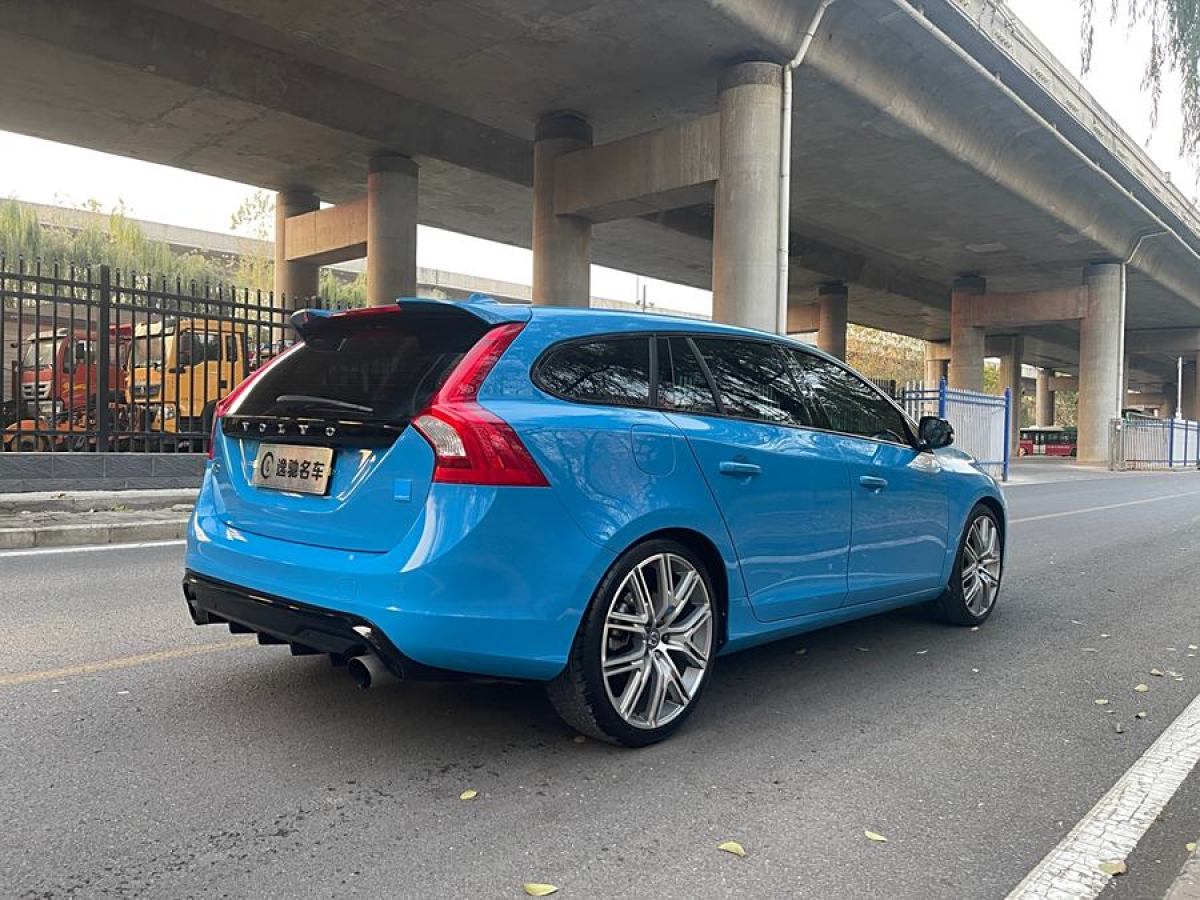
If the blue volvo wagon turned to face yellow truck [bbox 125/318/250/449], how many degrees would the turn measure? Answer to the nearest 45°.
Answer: approximately 90° to its left

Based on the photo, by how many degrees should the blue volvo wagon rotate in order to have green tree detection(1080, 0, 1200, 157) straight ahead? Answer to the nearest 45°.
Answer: approximately 45° to its right

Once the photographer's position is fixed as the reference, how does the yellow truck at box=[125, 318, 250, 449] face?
facing the viewer and to the left of the viewer

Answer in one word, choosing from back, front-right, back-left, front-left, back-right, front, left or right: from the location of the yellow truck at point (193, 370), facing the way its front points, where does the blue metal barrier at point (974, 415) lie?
back-left

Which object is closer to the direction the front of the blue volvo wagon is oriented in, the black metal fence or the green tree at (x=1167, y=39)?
the green tree

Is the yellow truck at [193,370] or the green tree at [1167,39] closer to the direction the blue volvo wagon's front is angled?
the green tree

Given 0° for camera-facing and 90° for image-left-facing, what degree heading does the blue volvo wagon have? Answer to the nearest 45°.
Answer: approximately 225°

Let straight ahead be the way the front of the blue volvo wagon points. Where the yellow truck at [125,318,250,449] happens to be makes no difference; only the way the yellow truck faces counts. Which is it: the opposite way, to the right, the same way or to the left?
the opposite way

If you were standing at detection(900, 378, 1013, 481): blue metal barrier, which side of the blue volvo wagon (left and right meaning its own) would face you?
front

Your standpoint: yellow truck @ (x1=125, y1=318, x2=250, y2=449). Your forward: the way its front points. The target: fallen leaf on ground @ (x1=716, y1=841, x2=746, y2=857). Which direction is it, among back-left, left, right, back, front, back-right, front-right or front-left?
front-left
